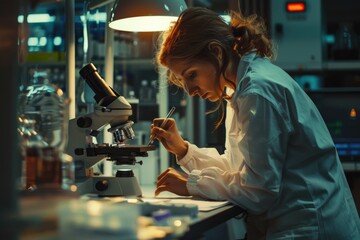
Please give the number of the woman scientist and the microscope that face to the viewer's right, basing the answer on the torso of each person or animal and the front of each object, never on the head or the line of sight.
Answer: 1

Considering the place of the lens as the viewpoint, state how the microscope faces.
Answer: facing to the right of the viewer

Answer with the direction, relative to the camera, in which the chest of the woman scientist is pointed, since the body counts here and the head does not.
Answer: to the viewer's left

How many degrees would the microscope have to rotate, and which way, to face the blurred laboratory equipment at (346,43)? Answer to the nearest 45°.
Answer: approximately 45° to its left

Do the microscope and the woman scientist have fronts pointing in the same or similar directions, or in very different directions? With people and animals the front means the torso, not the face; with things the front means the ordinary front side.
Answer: very different directions
